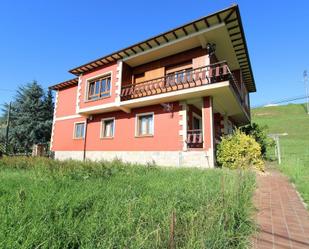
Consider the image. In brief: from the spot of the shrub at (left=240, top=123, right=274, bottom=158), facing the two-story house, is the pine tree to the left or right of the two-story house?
right

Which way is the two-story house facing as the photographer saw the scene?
facing the viewer and to the left of the viewer

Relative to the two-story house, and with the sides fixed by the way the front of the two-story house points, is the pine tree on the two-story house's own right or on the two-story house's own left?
on the two-story house's own right
